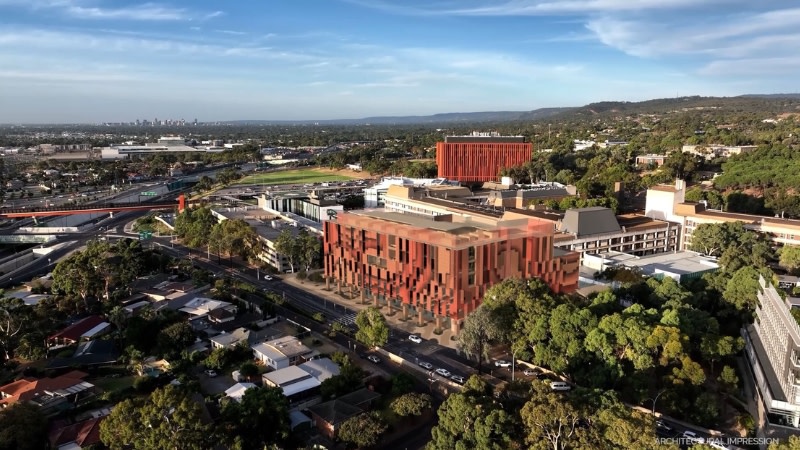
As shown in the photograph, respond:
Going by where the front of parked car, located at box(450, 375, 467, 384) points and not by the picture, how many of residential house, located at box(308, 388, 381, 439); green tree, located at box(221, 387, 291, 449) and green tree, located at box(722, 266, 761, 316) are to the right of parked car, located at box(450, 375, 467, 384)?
1

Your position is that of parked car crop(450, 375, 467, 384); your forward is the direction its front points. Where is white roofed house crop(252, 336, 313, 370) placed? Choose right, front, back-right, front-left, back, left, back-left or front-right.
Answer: front-left

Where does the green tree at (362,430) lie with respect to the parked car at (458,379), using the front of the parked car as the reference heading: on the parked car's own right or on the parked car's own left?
on the parked car's own left

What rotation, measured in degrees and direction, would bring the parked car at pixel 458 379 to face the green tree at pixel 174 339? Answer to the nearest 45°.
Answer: approximately 45° to its left

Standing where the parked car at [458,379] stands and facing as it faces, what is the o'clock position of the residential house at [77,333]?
The residential house is roughly at 11 o'clock from the parked car.

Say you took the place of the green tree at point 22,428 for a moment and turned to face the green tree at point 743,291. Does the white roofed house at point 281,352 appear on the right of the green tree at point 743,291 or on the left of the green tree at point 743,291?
left

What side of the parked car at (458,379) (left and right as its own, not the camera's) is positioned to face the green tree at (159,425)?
left

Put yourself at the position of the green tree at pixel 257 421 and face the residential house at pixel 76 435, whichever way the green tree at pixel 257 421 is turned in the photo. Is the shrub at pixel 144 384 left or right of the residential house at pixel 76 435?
right

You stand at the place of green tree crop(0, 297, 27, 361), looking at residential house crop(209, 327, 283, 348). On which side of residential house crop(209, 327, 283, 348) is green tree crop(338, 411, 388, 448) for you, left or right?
right
